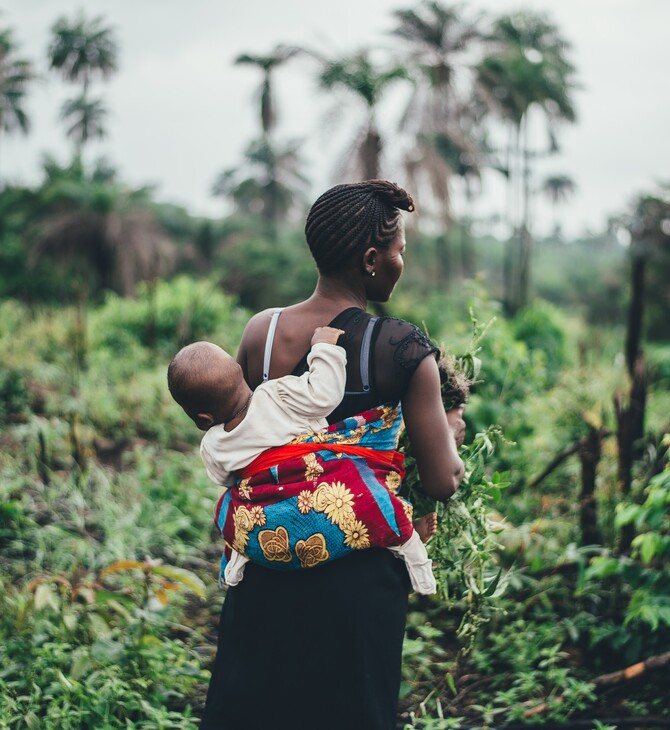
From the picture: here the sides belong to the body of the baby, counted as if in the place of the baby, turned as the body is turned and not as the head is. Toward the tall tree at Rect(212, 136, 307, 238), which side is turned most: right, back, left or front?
front

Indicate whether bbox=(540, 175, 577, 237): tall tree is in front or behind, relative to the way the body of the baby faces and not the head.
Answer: in front

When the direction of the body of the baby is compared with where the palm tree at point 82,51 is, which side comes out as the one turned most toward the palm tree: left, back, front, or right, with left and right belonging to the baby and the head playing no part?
front

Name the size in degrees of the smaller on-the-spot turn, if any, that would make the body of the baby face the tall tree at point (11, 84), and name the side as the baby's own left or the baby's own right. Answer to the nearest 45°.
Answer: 0° — they already face it

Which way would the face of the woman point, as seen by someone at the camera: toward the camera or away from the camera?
away from the camera

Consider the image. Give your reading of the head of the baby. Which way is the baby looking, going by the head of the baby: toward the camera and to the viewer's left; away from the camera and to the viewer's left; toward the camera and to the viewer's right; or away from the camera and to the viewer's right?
away from the camera and to the viewer's left

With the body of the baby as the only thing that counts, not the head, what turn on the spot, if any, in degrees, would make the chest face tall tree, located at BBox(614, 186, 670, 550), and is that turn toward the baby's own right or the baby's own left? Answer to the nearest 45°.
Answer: approximately 45° to the baby's own right

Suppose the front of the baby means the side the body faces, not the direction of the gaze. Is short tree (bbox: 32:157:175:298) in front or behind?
in front

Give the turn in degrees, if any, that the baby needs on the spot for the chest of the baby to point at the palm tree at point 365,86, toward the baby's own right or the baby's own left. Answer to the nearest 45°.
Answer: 0° — they already face it

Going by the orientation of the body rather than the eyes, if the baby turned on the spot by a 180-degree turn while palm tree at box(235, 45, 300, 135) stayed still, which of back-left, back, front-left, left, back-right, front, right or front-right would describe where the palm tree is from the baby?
back

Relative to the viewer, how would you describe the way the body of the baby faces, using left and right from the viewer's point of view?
facing away from the viewer

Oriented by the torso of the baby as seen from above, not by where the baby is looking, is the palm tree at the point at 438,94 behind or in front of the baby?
in front
